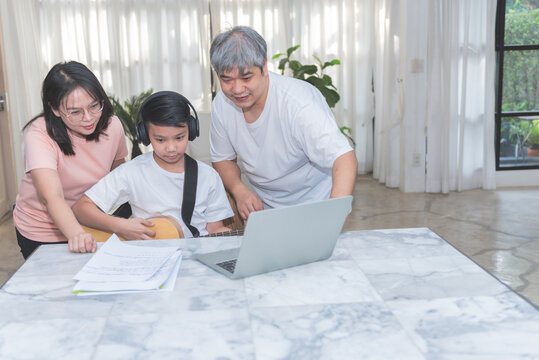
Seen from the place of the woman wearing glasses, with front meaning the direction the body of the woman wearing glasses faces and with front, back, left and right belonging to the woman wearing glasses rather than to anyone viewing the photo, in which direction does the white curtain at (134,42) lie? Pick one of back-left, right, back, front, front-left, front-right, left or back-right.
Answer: back-left

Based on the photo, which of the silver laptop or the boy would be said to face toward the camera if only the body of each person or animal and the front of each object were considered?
the boy

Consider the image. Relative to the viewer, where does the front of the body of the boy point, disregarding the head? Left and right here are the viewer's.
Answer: facing the viewer

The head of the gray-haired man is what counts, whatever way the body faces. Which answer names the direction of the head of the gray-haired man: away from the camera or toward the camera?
toward the camera

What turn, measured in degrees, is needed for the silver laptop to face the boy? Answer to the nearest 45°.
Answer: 0° — it already faces them

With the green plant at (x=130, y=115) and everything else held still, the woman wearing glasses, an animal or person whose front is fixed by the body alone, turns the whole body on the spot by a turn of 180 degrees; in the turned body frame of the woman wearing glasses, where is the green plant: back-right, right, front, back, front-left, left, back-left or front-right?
front-right

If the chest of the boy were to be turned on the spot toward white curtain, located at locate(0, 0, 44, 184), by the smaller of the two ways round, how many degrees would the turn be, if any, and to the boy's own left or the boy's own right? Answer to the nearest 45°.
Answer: approximately 180°

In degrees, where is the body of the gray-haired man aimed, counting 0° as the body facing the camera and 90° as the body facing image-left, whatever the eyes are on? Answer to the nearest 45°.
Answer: approximately 45°

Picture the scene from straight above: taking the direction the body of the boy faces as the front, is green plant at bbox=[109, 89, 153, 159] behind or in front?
behind

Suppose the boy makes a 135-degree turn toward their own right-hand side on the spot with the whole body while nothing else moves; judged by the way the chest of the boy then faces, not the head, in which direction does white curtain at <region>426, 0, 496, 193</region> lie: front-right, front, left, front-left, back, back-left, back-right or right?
right

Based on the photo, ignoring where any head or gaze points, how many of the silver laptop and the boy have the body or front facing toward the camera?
1

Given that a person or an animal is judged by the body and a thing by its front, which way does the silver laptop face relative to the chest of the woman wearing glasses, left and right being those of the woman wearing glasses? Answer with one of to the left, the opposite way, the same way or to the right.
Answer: the opposite way

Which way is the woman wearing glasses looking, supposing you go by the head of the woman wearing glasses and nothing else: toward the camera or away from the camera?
toward the camera

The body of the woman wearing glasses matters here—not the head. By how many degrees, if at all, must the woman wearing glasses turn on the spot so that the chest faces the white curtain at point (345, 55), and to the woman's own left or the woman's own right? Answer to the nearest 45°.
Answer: approximately 90° to the woman's own left

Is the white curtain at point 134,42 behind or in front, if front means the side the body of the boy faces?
behind
